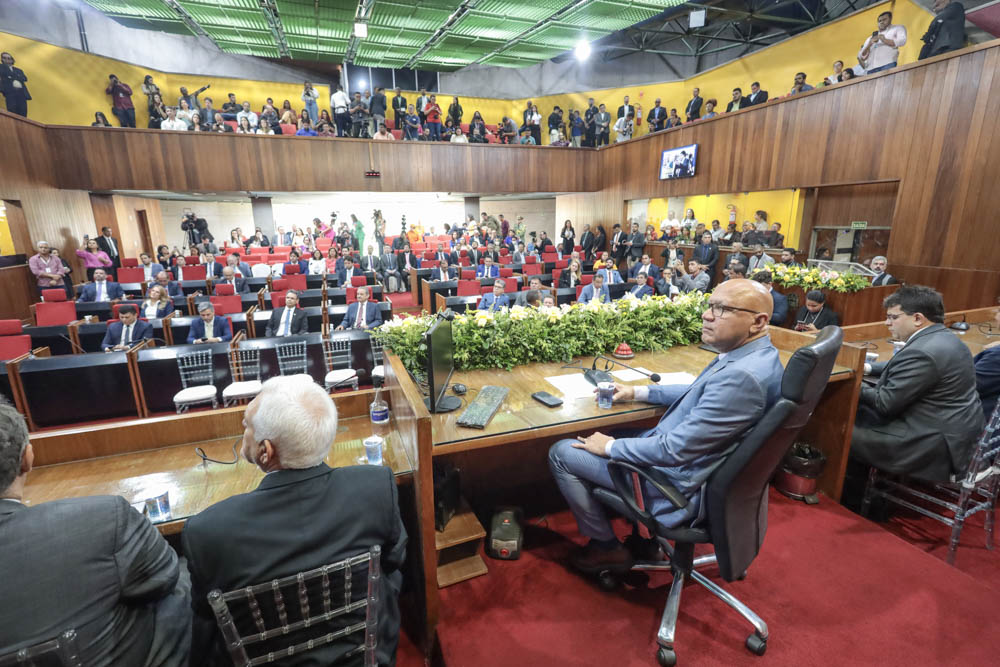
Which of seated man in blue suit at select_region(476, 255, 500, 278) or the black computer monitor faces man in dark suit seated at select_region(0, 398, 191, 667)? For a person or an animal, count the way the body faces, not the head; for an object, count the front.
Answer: the seated man in blue suit

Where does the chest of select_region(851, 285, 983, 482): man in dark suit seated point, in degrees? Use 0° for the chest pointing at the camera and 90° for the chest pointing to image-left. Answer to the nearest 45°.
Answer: approximately 135°

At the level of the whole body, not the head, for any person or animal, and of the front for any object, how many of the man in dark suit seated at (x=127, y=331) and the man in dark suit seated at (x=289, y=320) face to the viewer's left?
0

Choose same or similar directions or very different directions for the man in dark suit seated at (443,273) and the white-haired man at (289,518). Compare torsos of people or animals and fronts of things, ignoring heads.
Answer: very different directions

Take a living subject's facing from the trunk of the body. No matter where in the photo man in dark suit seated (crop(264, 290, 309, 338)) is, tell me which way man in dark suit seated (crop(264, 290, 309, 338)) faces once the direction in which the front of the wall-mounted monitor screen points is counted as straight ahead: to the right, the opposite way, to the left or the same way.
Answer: to the left

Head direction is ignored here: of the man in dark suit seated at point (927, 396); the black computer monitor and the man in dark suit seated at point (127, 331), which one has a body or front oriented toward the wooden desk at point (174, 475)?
the man in dark suit seated at point (127, 331)

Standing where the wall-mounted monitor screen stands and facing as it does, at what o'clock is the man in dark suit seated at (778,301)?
The man in dark suit seated is roughly at 10 o'clock from the wall-mounted monitor screen.

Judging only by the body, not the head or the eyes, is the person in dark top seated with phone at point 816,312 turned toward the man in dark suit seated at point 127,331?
no

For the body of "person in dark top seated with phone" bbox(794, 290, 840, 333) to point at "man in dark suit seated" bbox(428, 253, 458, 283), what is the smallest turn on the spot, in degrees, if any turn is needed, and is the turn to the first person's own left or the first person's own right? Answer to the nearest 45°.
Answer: approximately 45° to the first person's own right

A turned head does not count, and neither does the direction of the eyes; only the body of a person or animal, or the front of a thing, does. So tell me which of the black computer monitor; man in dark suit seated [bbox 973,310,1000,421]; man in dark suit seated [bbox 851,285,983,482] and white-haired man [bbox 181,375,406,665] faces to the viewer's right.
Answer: the black computer monitor

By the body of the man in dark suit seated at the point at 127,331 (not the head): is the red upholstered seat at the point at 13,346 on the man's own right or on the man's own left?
on the man's own right

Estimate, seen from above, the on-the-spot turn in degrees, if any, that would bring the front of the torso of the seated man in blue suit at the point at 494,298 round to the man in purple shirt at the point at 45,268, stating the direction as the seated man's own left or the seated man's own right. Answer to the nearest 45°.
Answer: approximately 90° to the seated man's own right

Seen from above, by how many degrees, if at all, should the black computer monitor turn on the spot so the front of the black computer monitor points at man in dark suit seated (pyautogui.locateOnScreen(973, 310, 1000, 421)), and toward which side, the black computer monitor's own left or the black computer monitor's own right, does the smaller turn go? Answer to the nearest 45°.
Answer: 0° — it already faces them

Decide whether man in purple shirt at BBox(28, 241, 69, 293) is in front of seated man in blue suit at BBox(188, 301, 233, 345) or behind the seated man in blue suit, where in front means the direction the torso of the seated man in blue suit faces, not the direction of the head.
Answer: behind

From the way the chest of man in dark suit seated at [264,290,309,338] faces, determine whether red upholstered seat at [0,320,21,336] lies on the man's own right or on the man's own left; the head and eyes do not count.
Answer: on the man's own right

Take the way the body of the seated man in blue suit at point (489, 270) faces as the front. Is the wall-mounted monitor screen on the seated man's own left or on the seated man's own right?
on the seated man's own left
